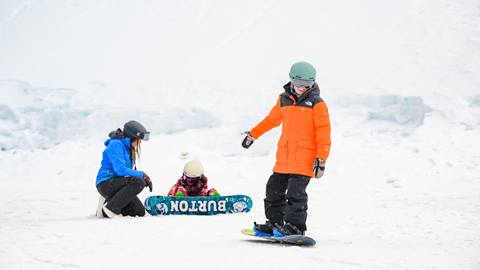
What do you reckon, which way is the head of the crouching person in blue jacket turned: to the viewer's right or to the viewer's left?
to the viewer's right

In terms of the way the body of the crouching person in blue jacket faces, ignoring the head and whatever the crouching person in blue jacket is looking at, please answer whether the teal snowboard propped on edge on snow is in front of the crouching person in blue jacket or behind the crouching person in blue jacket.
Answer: in front

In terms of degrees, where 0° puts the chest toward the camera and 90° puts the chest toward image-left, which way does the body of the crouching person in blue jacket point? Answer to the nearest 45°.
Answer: approximately 270°

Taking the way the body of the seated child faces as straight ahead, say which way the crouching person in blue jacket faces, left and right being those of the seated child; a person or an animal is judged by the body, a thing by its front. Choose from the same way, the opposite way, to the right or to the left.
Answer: to the left

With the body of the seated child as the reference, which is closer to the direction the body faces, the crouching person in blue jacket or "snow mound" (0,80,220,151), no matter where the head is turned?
the crouching person in blue jacket

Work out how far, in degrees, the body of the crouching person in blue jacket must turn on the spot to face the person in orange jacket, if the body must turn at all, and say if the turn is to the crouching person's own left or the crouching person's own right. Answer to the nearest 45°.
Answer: approximately 45° to the crouching person's own right

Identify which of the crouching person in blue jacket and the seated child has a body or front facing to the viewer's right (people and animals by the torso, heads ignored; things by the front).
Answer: the crouching person in blue jacket

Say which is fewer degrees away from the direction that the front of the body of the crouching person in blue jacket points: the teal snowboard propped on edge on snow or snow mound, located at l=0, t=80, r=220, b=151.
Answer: the teal snowboard propped on edge on snow

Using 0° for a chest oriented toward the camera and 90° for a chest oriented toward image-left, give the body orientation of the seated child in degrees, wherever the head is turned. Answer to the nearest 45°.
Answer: approximately 0°

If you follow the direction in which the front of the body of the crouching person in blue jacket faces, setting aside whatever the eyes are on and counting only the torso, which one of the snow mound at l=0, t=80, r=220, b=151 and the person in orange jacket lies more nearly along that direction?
the person in orange jacket

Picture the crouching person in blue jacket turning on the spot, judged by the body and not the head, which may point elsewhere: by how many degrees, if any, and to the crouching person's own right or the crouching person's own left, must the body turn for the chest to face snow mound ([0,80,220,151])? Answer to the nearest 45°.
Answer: approximately 90° to the crouching person's own left

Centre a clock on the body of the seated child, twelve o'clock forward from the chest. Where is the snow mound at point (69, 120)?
The snow mound is roughly at 5 o'clock from the seated child.

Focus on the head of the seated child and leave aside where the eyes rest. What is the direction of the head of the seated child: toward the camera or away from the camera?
toward the camera

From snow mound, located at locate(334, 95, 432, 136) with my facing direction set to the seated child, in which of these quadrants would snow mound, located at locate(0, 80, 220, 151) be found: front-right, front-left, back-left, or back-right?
front-right

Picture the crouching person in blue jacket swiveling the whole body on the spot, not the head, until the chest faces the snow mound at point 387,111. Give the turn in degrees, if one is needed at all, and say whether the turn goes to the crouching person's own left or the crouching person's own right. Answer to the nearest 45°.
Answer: approximately 45° to the crouching person's own left

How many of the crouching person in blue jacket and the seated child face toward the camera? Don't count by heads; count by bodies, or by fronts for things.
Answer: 1
